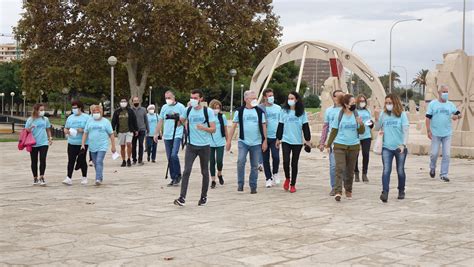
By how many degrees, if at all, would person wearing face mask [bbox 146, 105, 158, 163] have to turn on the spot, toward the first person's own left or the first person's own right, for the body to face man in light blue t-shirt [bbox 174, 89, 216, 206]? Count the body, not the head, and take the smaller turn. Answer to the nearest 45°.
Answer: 0° — they already face them

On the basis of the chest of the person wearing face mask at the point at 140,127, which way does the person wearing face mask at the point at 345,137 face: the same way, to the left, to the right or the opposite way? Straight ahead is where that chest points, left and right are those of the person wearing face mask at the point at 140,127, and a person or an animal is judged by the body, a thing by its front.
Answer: the same way

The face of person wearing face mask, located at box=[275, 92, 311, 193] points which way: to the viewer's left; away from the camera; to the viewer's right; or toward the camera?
toward the camera

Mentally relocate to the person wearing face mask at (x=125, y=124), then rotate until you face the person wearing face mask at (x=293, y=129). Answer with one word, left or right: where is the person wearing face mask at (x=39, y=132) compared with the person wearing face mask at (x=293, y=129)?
right

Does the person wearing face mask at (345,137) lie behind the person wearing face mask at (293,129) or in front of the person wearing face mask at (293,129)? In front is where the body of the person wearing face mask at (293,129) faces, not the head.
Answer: in front

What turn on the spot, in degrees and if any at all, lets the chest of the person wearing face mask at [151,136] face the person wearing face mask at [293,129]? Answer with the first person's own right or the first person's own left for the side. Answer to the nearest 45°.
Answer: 0° — they already face them

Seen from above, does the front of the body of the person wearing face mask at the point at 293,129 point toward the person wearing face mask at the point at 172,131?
no

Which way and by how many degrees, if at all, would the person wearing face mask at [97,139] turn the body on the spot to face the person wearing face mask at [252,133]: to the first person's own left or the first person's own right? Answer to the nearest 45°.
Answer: approximately 45° to the first person's own left

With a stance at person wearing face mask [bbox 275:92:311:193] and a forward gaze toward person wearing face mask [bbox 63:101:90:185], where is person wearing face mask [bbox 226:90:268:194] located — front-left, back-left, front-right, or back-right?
front-left

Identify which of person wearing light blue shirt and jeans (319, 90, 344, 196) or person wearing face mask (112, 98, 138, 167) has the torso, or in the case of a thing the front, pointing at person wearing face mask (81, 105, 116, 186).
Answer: person wearing face mask (112, 98, 138, 167)

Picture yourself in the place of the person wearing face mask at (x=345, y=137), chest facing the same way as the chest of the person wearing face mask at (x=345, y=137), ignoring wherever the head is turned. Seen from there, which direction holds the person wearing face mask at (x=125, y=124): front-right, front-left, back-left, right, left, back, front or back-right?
back-right

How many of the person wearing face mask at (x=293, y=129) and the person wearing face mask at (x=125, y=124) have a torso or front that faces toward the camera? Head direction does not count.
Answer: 2

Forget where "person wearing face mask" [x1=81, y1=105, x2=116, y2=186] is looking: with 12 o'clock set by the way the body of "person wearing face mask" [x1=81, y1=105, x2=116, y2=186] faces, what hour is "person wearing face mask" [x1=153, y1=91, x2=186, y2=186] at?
"person wearing face mask" [x1=153, y1=91, x2=186, y2=186] is roughly at 9 o'clock from "person wearing face mask" [x1=81, y1=105, x2=116, y2=186].

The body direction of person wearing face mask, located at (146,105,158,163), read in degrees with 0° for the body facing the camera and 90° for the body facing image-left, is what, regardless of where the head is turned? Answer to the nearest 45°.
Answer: approximately 0°

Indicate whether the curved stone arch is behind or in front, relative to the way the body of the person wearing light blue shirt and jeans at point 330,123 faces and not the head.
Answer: behind

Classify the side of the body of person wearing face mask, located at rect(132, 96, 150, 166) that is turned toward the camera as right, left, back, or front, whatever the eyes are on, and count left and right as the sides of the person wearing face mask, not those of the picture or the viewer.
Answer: front

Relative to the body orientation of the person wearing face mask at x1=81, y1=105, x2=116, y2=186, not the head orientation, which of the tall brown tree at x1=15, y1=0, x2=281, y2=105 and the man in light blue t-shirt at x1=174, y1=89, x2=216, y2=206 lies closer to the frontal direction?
the man in light blue t-shirt
